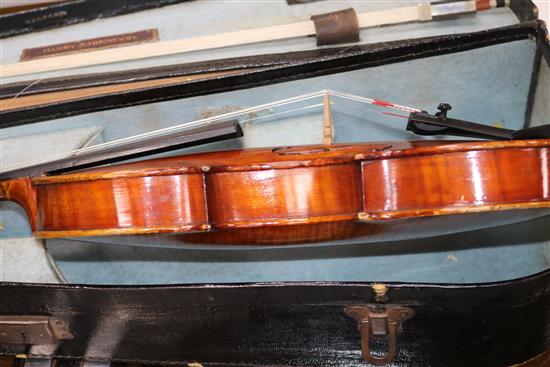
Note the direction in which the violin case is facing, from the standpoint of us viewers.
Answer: facing the viewer
